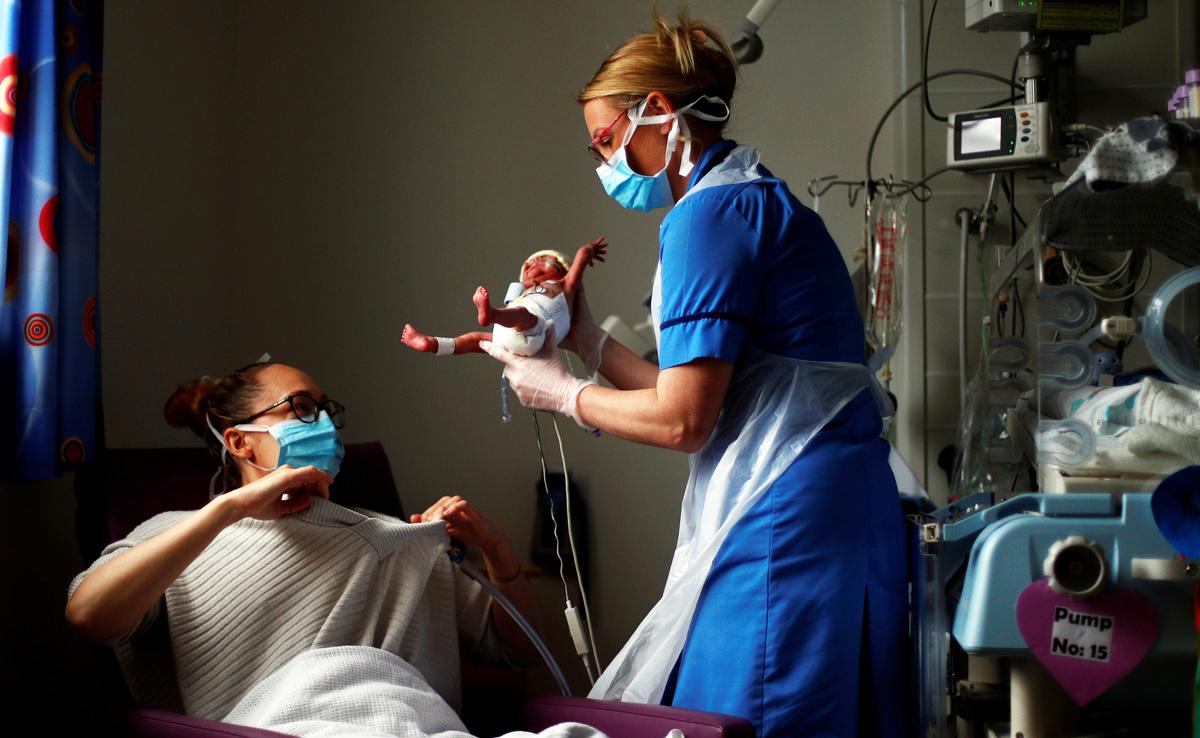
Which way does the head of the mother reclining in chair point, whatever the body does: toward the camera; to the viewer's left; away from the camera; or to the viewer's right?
to the viewer's right

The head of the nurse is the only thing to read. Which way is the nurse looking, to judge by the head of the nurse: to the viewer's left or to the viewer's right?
to the viewer's left

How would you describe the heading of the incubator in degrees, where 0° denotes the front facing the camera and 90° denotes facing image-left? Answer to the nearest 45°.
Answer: approximately 0°

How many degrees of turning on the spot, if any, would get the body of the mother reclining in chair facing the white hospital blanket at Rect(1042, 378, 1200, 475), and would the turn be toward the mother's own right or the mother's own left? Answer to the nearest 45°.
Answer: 0° — they already face it

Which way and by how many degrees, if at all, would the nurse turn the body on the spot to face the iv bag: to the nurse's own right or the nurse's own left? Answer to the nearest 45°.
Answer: approximately 90° to the nurse's own right

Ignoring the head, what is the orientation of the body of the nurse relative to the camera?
to the viewer's left

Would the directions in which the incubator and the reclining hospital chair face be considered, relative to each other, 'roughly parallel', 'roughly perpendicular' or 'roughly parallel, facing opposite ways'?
roughly perpendicular
